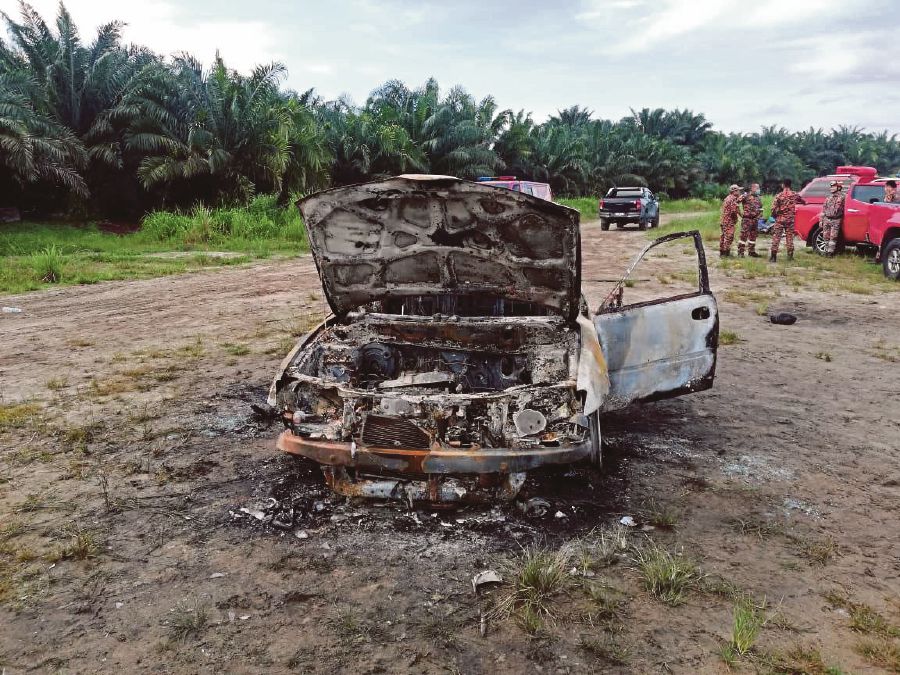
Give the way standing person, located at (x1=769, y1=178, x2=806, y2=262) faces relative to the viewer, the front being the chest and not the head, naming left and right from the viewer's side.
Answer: facing away from the viewer

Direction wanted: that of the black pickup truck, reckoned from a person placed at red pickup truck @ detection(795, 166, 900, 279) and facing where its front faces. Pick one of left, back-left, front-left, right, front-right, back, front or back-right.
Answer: back

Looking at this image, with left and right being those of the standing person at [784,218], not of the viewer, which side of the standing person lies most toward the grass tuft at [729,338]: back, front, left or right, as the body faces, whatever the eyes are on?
back

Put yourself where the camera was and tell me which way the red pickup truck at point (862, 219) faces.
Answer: facing the viewer and to the right of the viewer

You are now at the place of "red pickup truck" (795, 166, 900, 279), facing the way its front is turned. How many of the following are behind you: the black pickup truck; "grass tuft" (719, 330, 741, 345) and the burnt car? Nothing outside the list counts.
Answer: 1

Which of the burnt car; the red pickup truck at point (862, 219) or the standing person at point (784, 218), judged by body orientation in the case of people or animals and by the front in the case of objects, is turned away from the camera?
the standing person

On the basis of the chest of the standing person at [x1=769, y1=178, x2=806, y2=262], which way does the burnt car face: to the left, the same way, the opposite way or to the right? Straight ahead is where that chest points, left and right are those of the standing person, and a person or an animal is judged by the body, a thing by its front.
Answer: the opposite way

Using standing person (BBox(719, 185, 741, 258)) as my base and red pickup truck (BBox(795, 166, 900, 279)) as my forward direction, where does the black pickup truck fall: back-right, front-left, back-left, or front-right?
back-left

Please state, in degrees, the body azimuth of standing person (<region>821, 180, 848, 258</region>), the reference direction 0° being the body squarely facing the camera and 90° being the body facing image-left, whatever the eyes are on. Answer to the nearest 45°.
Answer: approximately 45°

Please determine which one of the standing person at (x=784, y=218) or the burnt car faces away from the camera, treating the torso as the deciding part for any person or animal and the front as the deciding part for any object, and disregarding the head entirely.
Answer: the standing person
